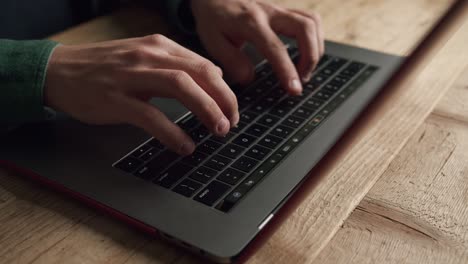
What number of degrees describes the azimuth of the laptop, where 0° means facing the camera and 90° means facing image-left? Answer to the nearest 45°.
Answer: approximately 135°
